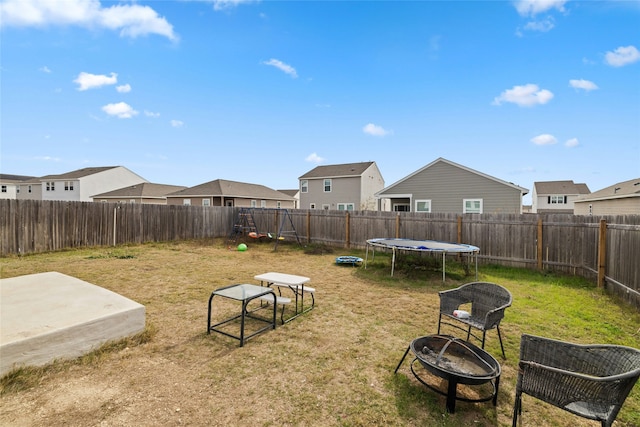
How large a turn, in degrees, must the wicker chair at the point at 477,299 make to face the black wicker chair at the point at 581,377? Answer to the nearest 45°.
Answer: approximately 45° to its left

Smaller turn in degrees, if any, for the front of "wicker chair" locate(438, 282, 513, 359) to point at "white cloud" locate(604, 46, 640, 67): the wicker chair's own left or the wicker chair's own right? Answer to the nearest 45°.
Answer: approximately 180°

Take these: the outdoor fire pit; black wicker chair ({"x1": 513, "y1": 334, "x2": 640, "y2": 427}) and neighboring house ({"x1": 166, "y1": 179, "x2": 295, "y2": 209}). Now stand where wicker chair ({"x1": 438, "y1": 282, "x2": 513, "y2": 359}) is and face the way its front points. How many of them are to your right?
1

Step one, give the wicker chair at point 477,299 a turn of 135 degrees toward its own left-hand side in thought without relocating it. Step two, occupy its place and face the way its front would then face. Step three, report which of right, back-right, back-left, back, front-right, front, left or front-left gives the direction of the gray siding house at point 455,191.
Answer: left

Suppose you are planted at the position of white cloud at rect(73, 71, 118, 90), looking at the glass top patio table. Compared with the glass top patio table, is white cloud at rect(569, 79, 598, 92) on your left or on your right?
left

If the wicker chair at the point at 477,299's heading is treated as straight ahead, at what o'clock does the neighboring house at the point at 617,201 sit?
The neighboring house is roughly at 5 o'clock from the wicker chair.

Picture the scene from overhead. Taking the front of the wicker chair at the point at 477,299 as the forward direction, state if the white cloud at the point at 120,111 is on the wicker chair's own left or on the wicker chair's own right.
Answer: on the wicker chair's own right

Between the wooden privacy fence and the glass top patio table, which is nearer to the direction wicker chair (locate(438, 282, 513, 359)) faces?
the glass top patio table

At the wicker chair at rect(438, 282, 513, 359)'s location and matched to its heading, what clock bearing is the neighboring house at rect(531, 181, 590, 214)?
The neighboring house is roughly at 5 o'clock from the wicker chair.

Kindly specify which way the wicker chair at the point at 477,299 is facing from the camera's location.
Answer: facing the viewer and to the left of the viewer

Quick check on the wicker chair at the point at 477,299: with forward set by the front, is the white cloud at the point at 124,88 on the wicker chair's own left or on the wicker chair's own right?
on the wicker chair's own right
